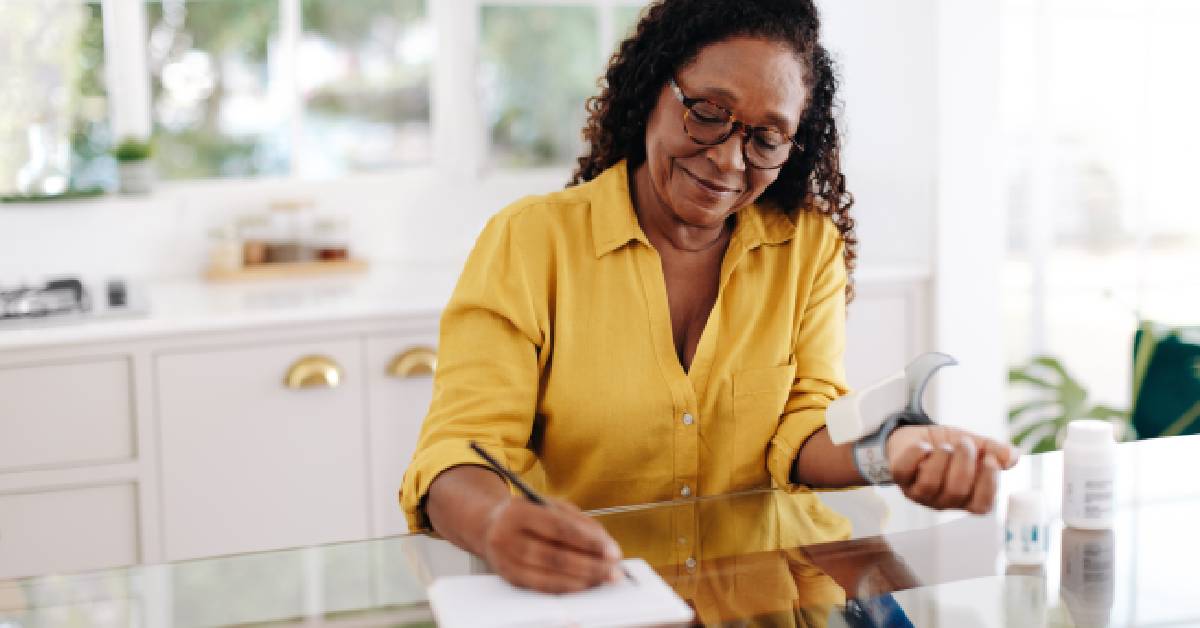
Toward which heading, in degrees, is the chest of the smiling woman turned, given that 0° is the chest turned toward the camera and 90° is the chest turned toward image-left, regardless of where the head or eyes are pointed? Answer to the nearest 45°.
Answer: approximately 315°

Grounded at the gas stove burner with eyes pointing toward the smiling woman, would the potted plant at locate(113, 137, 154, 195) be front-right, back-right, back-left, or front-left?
back-left

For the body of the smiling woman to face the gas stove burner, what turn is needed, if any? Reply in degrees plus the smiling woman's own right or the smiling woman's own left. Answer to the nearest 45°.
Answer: approximately 180°

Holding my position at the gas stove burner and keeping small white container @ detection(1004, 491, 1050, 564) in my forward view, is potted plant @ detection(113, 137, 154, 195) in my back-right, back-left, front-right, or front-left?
back-left

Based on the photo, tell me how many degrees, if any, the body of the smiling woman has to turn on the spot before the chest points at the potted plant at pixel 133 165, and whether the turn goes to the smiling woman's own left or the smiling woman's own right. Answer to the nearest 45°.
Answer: approximately 180°

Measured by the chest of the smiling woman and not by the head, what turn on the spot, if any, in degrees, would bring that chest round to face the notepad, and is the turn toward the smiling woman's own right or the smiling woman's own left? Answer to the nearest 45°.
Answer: approximately 45° to the smiling woman's own right

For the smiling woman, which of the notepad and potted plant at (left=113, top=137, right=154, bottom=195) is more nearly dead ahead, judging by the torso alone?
the notepad

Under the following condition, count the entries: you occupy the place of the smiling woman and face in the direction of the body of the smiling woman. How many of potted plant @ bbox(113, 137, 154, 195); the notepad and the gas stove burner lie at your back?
2
